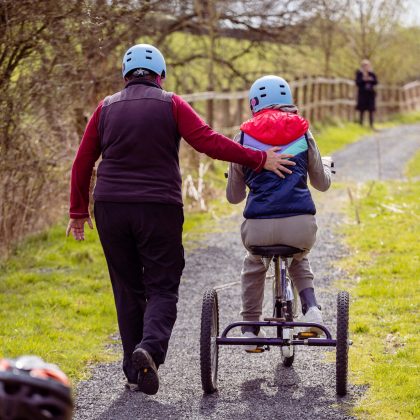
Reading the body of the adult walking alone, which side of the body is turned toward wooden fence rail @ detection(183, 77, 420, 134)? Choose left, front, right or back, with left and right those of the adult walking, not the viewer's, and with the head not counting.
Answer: front

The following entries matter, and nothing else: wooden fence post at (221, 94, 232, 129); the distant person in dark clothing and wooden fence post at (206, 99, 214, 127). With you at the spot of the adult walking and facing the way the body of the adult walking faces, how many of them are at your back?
0

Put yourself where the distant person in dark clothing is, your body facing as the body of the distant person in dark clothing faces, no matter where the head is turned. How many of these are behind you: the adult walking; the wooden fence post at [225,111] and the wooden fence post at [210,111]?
0

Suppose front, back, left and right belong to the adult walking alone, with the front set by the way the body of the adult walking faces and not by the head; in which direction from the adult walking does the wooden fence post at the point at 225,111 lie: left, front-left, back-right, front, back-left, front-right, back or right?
front

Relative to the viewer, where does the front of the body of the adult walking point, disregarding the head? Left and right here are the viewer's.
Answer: facing away from the viewer

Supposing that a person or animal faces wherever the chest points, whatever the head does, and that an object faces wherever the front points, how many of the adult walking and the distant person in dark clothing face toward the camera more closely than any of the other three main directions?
1

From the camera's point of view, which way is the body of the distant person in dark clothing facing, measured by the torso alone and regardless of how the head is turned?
toward the camera

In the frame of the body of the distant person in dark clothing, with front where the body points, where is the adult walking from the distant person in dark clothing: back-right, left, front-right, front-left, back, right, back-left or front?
front

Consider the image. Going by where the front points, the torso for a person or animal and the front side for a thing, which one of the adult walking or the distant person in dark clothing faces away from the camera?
the adult walking

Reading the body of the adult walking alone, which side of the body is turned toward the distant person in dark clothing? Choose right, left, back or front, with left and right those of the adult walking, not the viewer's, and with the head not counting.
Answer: front

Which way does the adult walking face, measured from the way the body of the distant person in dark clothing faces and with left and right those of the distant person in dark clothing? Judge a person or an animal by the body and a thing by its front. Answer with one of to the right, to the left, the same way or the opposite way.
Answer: the opposite way

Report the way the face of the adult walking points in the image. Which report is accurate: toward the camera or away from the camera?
away from the camera
